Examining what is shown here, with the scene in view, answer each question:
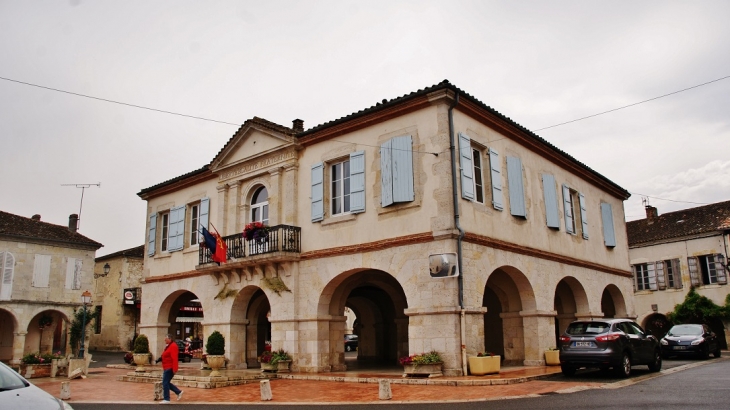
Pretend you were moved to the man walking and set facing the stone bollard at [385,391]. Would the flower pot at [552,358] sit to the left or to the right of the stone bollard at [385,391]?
left

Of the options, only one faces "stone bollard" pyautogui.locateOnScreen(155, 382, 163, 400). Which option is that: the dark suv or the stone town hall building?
the stone town hall building

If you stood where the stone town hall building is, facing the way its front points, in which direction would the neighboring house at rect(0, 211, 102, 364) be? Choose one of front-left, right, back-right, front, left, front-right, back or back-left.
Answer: right

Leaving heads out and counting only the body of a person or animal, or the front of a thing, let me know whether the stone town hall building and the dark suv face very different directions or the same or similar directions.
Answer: very different directions

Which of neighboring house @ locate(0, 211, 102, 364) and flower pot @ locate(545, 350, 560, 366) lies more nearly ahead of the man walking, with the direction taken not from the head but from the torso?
the neighboring house

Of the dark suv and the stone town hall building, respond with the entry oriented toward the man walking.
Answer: the stone town hall building

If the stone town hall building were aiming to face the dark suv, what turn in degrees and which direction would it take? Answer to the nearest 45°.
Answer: approximately 90° to its left

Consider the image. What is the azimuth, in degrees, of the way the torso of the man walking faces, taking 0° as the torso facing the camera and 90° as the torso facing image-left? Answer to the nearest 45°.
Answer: approximately 90°

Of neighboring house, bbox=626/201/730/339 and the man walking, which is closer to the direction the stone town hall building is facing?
the man walking

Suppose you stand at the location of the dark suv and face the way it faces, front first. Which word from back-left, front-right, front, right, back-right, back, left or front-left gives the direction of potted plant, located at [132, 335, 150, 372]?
back-left

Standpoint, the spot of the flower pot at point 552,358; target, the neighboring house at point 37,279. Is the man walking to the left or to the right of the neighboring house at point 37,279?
left

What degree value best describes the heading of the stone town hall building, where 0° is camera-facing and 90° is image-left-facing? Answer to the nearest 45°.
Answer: approximately 45°
